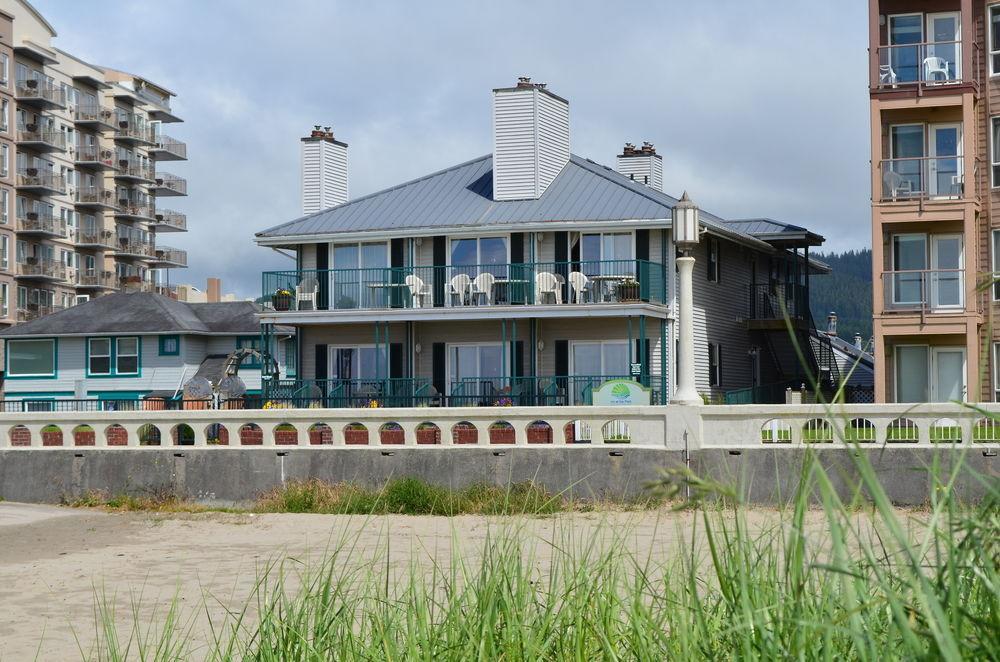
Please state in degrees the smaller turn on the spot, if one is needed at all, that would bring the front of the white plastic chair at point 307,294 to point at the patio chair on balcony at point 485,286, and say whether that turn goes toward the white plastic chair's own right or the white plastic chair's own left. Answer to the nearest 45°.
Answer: approximately 45° to the white plastic chair's own left

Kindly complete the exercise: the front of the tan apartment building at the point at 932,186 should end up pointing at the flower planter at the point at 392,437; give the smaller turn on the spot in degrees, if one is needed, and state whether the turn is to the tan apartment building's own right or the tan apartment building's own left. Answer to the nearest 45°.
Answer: approximately 45° to the tan apartment building's own right

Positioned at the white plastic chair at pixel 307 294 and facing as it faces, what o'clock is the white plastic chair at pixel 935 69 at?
the white plastic chair at pixel 935 69 is roughly at 10 o'clock from the white plastic chair at pixel 307 294.

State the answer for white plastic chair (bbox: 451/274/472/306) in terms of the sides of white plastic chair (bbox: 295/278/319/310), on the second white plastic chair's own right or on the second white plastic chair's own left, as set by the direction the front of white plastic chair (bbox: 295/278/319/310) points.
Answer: on the second white plastic chair's own left

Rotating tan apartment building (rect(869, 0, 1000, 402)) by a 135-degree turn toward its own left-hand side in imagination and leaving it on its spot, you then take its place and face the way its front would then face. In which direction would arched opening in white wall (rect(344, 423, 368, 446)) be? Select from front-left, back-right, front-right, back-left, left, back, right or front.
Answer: back

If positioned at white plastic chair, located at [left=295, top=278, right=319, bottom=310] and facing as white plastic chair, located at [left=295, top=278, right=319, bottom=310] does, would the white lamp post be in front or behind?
in front

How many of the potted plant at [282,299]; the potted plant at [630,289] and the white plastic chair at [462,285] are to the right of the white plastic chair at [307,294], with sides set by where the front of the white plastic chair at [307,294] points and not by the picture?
1

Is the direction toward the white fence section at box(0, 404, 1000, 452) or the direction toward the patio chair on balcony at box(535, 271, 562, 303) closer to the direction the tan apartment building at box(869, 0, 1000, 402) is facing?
the white fence section

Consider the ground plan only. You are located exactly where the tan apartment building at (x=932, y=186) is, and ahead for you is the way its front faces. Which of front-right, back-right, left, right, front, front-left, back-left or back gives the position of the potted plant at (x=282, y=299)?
right

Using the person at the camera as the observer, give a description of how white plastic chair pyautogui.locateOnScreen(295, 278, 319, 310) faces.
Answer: facing the viewer

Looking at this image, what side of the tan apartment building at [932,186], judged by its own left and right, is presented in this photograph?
front

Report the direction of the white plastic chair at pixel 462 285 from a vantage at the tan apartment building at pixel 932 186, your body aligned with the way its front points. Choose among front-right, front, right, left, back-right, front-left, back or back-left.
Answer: right

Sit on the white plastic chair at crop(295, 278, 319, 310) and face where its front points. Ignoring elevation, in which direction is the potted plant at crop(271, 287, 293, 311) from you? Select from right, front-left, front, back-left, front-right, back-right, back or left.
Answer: right

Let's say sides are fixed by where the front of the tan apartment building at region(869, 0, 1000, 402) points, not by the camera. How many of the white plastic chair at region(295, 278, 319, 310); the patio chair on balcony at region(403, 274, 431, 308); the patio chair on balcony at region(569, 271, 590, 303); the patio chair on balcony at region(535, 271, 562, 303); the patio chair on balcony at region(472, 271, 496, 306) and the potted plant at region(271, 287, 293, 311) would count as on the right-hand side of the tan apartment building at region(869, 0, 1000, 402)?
6

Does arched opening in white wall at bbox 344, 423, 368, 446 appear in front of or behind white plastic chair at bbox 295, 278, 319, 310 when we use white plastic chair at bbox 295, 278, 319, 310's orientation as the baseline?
in front

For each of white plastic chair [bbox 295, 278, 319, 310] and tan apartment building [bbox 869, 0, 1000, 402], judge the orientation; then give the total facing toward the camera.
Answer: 2

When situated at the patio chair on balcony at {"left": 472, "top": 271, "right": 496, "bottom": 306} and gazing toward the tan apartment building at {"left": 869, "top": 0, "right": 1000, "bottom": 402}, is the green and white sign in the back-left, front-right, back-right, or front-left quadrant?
front-right

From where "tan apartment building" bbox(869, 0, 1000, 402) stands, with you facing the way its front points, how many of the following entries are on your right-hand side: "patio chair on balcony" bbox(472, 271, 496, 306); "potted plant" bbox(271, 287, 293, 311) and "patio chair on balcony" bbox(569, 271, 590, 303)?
3
